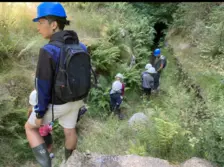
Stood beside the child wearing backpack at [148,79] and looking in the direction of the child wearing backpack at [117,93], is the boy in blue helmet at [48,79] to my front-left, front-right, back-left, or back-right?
front-left

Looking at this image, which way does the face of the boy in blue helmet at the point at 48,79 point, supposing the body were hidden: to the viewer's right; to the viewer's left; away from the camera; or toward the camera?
to the viewer's left

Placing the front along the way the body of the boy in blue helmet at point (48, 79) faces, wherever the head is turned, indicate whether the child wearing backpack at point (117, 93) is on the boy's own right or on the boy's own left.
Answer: on the boy's own right

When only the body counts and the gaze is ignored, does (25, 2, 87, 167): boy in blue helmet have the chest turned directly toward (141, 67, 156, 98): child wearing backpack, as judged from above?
no

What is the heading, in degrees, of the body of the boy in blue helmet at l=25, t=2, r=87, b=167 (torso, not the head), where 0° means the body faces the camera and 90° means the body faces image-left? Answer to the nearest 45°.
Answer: approximately 135°
